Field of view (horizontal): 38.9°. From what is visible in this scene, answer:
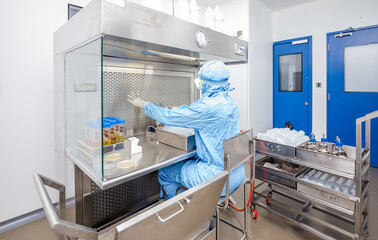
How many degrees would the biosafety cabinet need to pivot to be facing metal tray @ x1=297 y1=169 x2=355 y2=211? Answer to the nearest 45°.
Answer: approximately 45° to its left

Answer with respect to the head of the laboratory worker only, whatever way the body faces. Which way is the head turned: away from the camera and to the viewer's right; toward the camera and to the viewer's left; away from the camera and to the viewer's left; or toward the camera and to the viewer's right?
away from the camera and to the viewer's left

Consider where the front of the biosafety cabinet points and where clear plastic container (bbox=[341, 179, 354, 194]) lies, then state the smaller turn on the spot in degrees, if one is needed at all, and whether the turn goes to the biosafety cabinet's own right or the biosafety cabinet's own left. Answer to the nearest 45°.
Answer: approximately 45° to the biosafety cabinet's own left

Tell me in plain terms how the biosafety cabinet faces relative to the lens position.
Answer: facing the viewer and to the right of the viewer

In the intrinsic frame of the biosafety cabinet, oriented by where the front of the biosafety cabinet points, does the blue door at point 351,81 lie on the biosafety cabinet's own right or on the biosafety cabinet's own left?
on the biosafety cabinet's own left
